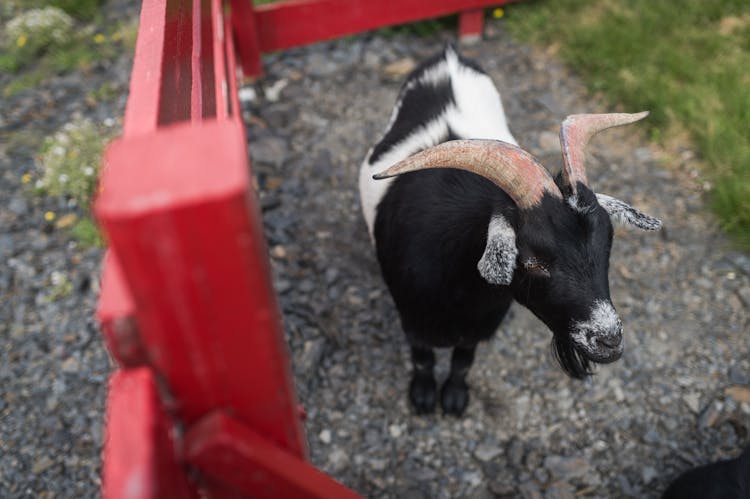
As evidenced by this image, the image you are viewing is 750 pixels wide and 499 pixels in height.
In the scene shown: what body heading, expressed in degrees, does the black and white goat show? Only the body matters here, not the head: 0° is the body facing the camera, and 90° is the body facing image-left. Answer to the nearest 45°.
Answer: approximately 0°

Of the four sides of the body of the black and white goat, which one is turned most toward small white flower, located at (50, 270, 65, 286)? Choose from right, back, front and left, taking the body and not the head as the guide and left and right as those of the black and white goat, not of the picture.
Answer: right

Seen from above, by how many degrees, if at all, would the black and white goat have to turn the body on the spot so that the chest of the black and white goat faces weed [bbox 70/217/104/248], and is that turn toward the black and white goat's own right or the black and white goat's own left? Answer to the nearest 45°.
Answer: approximately 90° to the black and white goat's own right
